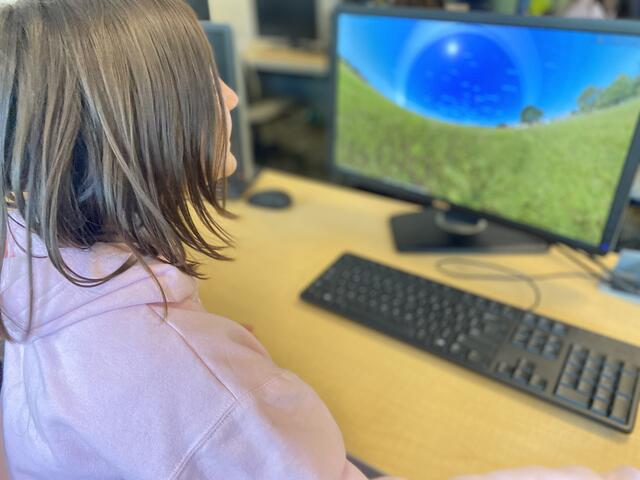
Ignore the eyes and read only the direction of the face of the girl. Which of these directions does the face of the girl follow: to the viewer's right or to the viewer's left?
to the viewer's right

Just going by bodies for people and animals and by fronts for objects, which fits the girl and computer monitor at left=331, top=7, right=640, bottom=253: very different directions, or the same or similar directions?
very different directions

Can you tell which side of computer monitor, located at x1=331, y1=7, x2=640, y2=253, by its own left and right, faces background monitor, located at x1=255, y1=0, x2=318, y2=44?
right

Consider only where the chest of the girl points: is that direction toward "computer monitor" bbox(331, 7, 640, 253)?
yes

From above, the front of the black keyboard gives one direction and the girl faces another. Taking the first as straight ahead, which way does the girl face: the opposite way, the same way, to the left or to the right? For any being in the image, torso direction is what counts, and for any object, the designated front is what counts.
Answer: the opposite way

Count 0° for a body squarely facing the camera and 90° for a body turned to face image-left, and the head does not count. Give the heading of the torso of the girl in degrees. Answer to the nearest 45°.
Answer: approximately 225°
